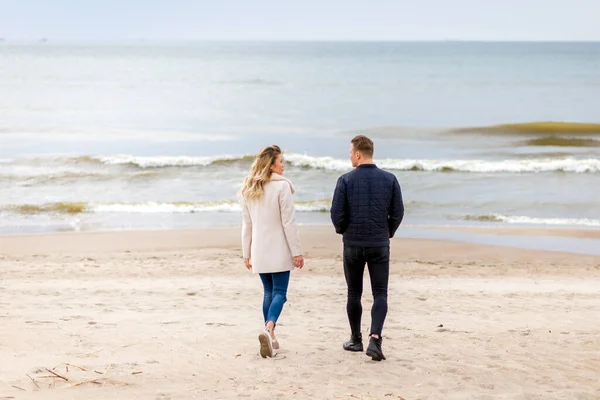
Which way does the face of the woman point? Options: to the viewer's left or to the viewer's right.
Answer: to the viewer's right

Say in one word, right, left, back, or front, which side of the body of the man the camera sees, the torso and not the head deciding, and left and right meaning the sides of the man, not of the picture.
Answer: back

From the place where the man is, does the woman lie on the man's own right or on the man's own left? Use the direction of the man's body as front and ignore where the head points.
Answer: on the man's own left
